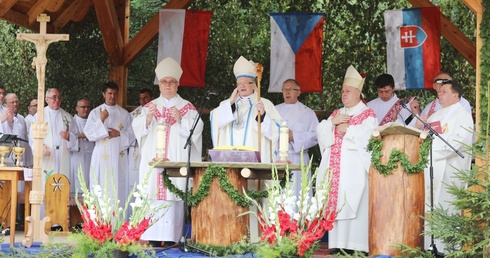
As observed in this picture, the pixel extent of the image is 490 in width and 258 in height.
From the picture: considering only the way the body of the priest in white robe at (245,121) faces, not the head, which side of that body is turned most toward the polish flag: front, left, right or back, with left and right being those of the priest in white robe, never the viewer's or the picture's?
back

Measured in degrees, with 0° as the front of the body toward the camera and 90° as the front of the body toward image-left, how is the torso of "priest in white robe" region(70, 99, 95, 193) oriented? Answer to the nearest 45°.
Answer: approximately 315°

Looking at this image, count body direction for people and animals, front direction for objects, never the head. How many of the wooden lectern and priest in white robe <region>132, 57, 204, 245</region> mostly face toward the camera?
2

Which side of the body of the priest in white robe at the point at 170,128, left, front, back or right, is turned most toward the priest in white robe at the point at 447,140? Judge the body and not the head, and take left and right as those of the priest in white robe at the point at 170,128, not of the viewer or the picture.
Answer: left

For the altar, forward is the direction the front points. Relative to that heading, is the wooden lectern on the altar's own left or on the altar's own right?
on the altar's own left

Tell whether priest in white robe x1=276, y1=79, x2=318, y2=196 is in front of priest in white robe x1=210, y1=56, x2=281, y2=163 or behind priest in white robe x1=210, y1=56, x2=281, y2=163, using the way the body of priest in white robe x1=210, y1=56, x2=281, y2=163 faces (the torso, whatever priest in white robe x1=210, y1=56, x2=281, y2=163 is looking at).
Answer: behind

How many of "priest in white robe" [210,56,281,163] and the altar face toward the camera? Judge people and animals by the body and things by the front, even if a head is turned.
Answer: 2

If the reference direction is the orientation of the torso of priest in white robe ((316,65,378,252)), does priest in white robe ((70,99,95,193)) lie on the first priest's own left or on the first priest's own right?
on the first priest's own right

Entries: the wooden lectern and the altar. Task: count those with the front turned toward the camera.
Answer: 2

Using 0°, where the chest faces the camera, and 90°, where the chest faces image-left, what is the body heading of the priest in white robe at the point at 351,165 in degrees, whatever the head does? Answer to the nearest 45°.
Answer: approximately 45°
